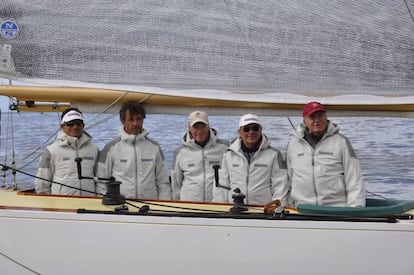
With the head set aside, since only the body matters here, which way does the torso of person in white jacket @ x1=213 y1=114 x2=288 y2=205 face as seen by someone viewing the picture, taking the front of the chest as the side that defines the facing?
toward the camera

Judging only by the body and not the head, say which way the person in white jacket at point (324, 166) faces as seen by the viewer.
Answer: toward the camera

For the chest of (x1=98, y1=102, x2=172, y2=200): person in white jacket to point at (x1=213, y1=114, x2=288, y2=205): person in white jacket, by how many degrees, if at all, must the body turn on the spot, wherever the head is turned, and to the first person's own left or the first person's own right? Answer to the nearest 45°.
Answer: approximately 45° to the first person's own left

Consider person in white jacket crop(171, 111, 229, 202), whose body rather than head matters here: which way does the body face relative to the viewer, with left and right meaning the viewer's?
facing the viewer

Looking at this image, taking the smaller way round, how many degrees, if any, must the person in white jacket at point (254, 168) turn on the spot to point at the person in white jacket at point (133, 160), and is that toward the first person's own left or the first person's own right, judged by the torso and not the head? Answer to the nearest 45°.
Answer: approximately 90° to the first person's own right

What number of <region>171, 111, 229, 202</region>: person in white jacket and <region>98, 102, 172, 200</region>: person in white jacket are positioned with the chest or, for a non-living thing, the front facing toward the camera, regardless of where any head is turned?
2

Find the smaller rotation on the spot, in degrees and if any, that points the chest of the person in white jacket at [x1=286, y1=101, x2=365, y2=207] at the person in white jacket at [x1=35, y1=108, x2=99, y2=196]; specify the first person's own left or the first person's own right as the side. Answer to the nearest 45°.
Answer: approximately 90° to the first person's own right

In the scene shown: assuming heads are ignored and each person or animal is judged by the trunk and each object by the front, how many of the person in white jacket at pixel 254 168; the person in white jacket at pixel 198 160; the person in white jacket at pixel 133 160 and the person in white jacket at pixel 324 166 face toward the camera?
4
